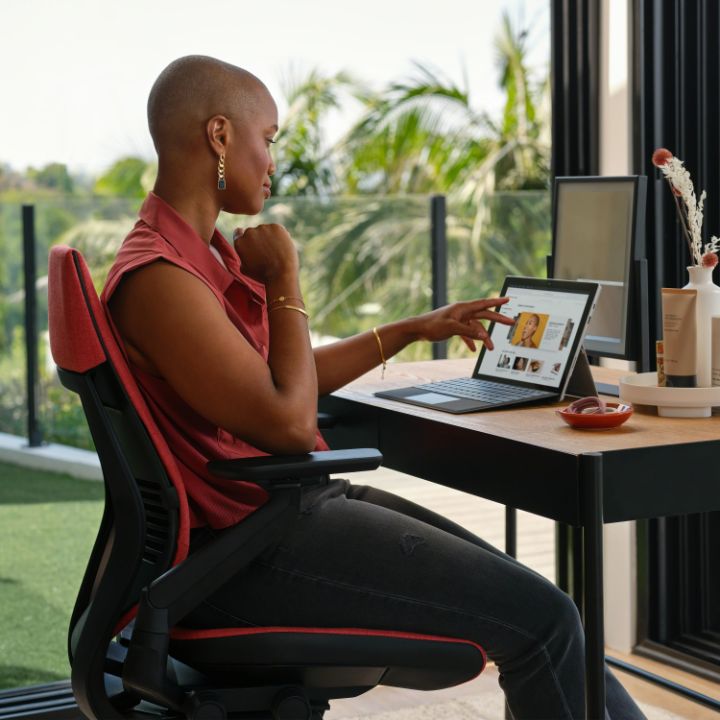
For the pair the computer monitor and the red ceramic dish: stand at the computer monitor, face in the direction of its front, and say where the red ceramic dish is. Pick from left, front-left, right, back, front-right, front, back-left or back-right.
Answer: front-left

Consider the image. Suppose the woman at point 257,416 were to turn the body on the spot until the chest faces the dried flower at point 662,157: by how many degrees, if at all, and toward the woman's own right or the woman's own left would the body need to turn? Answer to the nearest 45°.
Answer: approximately 45° to the woman's own left

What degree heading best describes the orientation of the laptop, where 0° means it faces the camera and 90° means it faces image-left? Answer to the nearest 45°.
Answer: approximately 45°

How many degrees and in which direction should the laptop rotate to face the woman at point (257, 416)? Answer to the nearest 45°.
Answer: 0° — it already faces them

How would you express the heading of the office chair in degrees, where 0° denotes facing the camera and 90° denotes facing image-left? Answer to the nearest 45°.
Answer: approximately 270°

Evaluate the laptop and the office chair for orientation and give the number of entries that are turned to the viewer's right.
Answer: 1

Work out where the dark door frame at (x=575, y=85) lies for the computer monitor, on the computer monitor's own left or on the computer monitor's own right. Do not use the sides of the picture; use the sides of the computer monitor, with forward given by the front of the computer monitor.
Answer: on the computer monitor's own right

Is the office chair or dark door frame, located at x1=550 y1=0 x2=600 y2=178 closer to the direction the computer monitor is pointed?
the office chair

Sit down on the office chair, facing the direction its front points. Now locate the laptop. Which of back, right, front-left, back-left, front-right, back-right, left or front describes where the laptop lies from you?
front-left

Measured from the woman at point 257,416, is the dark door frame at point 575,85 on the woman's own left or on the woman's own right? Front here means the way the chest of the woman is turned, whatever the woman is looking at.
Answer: on the woman's own left

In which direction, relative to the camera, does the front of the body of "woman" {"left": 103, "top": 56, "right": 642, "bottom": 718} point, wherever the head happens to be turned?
to the viewer's right

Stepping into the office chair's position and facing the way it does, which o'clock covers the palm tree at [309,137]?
The palm tree is roughly at 9 o'clock from the office chair.

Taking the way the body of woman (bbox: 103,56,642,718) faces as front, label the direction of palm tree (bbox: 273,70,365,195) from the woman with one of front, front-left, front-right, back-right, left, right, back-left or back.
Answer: left

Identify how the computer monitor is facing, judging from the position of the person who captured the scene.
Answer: facing the viewer and to the left of the viewer

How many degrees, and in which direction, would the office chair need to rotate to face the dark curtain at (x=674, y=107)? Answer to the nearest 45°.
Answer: approximately 45° to its left

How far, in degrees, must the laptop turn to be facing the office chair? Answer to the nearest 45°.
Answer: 0° — it already faces it
